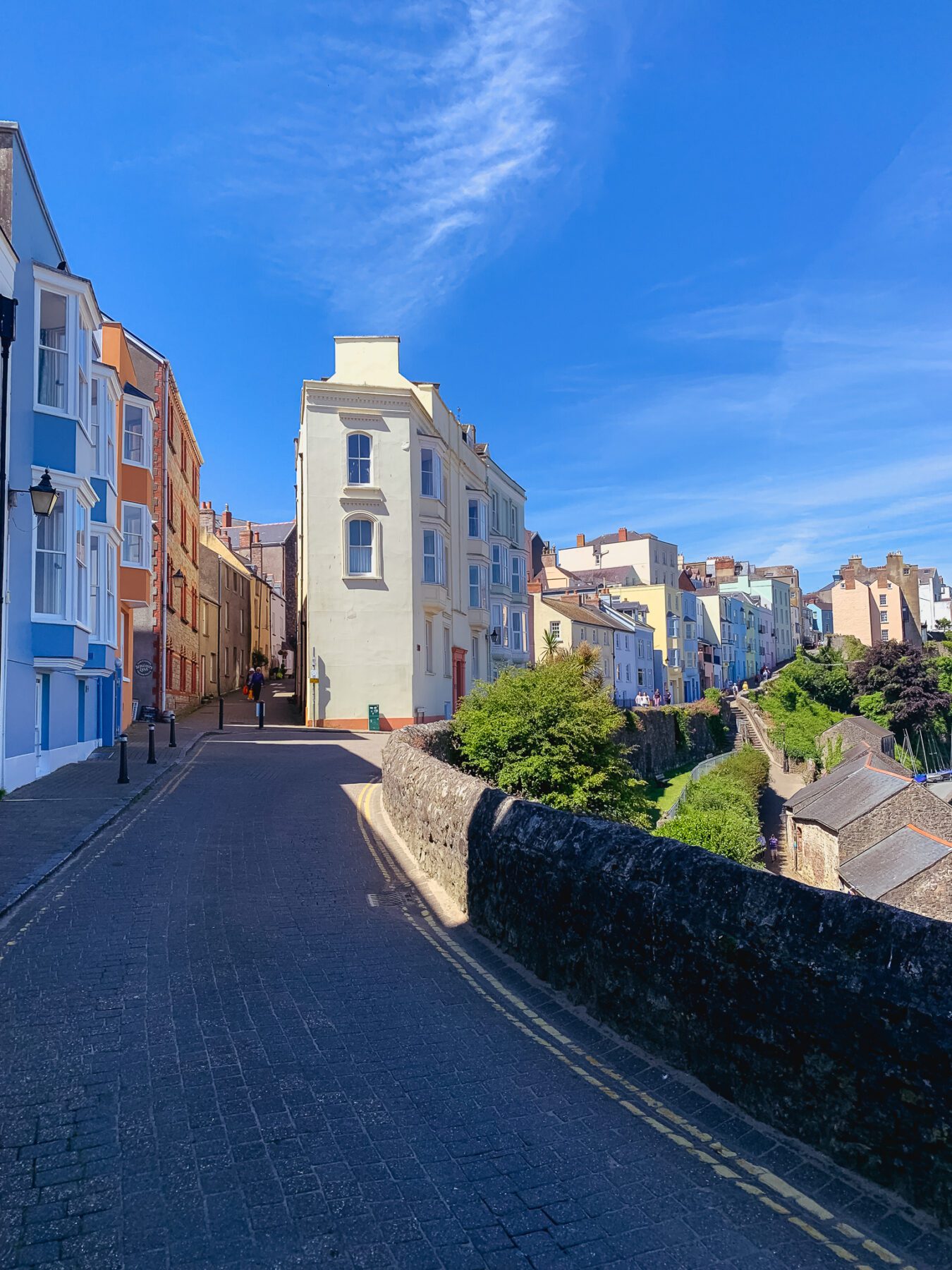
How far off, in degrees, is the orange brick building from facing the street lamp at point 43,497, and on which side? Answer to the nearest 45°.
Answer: approximately 90° to its right

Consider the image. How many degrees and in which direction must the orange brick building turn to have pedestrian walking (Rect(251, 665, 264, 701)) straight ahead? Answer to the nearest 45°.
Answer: approximately 45° to its left

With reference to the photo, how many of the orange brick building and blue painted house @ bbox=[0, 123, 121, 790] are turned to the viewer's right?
2

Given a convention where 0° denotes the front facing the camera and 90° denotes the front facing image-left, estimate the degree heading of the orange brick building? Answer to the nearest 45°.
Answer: approximately 270°

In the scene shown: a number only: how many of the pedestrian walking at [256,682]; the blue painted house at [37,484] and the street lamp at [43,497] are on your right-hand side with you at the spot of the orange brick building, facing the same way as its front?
2

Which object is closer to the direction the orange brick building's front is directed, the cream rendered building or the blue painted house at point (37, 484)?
the cream rendered building

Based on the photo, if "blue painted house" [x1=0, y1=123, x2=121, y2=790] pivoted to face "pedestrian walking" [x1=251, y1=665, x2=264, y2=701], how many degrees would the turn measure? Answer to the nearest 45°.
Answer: approximately 90° to its left

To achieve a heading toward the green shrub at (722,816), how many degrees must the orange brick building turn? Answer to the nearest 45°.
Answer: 0° — it already faces it

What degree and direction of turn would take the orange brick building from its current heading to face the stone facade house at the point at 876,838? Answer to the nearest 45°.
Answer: approximately 45° to its right

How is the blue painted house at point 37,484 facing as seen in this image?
to the viewer's right

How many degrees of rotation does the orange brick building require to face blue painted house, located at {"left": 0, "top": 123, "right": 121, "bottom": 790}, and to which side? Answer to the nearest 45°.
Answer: approximately 90° to its right
